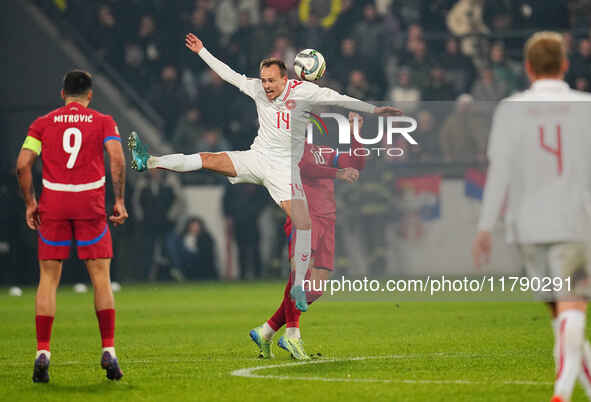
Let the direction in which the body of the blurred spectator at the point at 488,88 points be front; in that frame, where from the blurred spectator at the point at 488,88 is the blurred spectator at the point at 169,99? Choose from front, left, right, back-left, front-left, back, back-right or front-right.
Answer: right

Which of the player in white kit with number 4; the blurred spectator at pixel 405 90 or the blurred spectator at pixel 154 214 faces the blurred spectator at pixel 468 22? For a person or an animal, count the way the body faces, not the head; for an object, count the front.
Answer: the player in white kit with number 4

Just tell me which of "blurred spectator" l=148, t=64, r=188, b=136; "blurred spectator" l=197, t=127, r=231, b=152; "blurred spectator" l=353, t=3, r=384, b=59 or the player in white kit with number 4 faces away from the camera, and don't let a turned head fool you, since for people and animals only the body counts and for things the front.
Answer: the player in white kit with number 4

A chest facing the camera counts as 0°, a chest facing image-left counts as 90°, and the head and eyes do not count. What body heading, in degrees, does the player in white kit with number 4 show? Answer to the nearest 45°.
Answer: approximately 180°

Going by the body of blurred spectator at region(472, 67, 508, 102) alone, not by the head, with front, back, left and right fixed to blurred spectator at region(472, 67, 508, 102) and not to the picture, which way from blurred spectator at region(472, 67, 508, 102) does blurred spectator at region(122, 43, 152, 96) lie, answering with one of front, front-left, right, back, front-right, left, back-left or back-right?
right

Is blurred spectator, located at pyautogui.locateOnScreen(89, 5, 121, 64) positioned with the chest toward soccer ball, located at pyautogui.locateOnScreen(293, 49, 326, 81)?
yes

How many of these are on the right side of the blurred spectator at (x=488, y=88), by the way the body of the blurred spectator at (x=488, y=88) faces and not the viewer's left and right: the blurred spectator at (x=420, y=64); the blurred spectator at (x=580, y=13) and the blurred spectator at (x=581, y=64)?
1

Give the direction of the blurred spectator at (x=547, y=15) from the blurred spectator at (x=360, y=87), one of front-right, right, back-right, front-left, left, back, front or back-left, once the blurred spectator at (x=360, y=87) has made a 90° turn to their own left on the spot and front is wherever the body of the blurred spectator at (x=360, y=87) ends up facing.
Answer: front-left

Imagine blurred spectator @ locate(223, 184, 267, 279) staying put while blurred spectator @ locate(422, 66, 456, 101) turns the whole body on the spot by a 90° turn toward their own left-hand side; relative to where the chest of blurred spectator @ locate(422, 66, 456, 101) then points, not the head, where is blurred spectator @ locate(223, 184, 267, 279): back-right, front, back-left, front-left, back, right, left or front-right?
back
